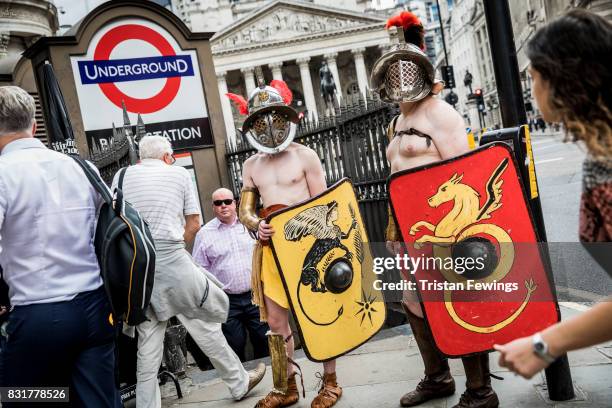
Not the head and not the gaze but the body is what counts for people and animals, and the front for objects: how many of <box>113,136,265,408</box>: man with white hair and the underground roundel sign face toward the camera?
1

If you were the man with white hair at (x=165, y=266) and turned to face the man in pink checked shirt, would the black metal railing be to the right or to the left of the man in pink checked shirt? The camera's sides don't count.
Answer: right

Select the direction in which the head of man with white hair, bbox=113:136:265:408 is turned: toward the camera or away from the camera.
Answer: away from the camera

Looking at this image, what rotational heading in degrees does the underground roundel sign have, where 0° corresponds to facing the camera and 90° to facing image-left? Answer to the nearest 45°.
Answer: approximately 0°

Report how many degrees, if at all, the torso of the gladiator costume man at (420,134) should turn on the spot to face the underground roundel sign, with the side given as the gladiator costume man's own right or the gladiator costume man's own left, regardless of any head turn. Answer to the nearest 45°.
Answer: approximately 90° to the gladiator costume man's own right

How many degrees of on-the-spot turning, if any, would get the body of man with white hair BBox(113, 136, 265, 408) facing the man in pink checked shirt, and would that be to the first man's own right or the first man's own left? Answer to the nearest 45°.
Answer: approximately 45° to the first man's own left

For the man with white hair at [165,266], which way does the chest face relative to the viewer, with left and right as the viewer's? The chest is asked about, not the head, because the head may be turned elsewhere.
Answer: facing away from the viewer and to the right of the viewer

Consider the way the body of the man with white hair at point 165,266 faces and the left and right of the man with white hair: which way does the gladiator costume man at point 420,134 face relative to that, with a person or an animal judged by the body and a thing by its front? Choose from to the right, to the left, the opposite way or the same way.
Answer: the opposite way

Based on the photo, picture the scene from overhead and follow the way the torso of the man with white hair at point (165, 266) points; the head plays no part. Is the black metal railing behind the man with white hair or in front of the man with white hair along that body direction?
in front

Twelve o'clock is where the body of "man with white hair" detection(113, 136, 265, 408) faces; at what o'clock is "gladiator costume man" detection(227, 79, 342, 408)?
The gladiator costume man is roughly at 2 o'clock from the man with white hair.

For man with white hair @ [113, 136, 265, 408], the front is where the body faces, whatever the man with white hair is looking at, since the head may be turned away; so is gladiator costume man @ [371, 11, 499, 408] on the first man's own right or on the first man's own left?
on the first man's own right

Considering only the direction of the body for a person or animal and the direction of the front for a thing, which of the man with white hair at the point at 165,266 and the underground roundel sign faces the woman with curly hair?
the underground roundel sign

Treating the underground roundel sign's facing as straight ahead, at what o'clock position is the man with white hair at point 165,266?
The man with white hair is roughly at 12 o'clock from the underground roundel sign.

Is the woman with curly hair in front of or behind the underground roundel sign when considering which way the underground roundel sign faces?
in front
